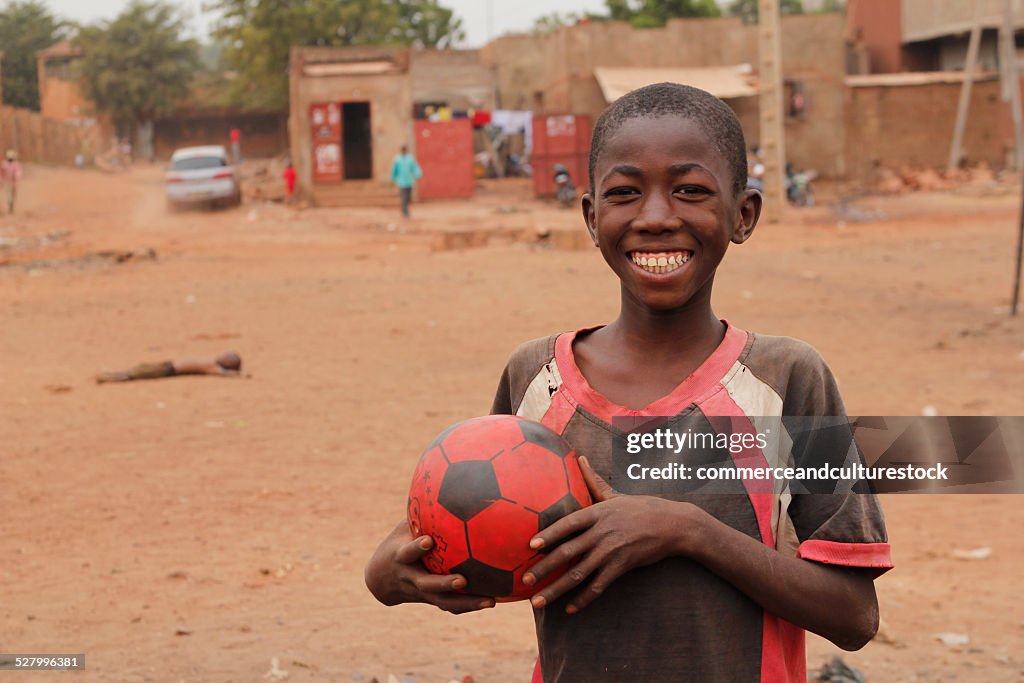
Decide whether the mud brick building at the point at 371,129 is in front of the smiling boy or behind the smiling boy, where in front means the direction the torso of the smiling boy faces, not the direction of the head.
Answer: behind

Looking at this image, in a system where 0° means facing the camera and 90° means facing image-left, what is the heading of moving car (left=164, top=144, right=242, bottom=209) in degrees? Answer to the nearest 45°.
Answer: approximately 180°

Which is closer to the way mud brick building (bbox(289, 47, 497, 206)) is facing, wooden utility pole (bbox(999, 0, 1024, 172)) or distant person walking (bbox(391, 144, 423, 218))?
the distant person walking

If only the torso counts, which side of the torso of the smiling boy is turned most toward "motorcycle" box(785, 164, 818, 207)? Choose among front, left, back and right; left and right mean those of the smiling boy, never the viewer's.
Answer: back

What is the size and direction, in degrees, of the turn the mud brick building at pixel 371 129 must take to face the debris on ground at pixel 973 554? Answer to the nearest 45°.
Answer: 0° — it already faces it

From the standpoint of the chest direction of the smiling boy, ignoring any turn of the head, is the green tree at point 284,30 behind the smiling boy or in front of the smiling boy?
behind

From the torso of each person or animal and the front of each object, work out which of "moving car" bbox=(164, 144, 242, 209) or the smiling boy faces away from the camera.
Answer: the moving car

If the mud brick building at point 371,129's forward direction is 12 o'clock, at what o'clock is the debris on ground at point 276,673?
The debris on ground is roughly at 12 o'clock from the mud brick building.

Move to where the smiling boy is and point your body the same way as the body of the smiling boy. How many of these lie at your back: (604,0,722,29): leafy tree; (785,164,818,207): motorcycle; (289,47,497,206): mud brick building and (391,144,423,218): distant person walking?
4

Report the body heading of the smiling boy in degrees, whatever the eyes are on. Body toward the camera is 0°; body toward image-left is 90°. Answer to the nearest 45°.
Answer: approximately 0°

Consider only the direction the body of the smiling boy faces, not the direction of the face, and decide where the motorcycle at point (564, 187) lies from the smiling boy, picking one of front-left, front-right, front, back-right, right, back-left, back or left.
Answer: back
